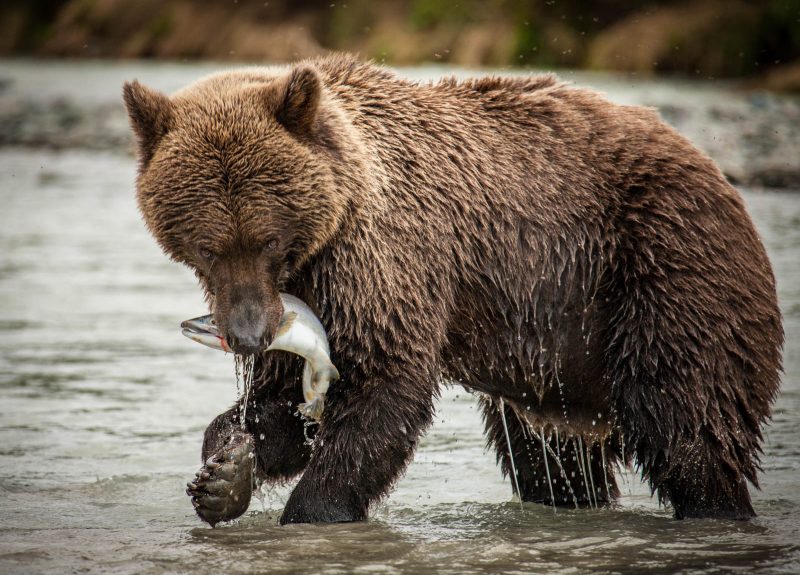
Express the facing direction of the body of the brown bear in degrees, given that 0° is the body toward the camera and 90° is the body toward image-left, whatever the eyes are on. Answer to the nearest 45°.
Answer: approximately 45°
